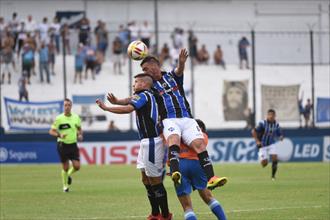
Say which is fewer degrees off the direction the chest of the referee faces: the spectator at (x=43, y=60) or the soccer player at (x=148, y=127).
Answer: the soccer player

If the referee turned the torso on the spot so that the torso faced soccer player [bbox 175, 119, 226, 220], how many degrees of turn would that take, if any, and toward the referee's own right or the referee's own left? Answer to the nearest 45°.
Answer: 0° — they already face them

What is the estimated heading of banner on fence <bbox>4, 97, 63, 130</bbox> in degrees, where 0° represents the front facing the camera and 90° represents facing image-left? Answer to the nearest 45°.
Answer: approximately 0°

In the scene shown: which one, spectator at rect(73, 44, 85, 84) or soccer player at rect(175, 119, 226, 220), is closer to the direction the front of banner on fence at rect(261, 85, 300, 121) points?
the soccer player

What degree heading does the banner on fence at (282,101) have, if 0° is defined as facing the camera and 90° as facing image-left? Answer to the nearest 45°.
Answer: approximately 0°

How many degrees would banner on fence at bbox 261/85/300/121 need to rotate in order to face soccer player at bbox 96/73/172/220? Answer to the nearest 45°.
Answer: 0° — it already faces them

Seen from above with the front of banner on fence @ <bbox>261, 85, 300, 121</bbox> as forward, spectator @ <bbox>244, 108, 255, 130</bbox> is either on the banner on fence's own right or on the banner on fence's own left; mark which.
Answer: on the banner on fence's own right
